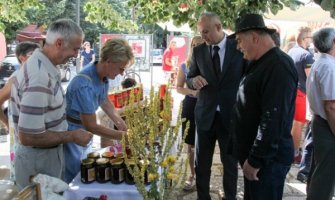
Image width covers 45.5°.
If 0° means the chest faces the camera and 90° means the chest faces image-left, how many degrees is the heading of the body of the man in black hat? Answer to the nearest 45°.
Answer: approximately 90°

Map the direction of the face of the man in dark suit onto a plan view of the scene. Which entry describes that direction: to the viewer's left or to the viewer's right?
to the viewer's left

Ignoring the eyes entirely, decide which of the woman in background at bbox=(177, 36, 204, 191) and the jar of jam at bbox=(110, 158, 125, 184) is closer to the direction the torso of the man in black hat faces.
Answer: the jar of jam

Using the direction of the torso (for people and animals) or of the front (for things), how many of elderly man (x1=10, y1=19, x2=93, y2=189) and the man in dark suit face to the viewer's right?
1

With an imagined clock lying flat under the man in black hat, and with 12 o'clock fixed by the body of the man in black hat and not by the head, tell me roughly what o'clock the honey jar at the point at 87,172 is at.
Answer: The honey jar is roughly at 11 o'clock from the man in black hat.

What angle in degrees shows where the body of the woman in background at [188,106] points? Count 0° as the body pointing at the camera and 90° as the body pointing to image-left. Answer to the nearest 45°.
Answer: approximately 0°

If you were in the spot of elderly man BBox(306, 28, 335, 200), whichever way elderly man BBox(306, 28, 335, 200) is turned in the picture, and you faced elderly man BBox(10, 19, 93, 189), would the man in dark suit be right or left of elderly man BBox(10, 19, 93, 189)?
right

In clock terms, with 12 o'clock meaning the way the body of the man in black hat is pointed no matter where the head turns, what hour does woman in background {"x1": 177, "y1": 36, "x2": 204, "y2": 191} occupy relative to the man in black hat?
The woman in background is roughly at 2 o'clock from the man in black hat.

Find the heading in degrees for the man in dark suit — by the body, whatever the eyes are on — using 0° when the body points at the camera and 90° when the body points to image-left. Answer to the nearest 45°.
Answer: approximately 0°
